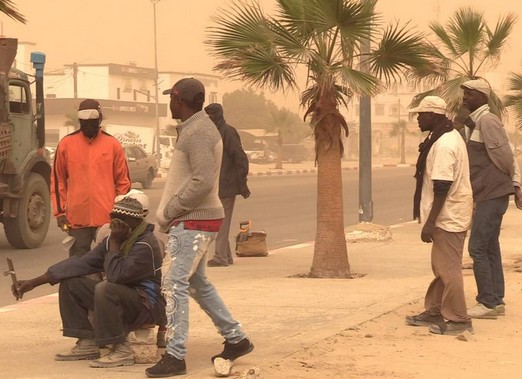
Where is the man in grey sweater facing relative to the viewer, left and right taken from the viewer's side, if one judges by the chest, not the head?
facing to the left of the viewer

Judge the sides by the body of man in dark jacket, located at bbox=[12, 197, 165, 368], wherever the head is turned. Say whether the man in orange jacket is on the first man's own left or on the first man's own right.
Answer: on the first man's own right

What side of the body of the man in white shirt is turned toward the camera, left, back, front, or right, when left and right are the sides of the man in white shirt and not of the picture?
left

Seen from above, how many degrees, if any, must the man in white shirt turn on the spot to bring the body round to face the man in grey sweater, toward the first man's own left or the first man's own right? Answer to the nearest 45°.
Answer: approximately 45° to the first man's own left

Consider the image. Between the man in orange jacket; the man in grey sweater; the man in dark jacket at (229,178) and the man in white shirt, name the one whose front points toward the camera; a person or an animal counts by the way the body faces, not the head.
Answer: the man in orange jacket

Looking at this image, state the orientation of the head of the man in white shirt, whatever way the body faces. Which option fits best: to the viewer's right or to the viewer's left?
to the viewer's left

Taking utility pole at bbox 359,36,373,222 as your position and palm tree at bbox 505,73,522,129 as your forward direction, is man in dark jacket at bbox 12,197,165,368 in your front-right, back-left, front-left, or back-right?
back-right

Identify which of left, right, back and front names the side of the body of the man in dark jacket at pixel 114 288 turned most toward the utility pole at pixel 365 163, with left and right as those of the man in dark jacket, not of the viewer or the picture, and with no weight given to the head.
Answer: back
